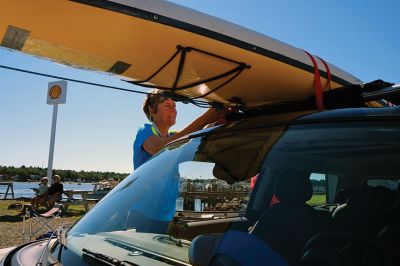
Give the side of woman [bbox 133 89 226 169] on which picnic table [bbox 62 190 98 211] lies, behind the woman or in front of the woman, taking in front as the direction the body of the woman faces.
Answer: behind

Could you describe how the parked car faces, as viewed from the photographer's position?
facing the viewer and to the left of the viewer

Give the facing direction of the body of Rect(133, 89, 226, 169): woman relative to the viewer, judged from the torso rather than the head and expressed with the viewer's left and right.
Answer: facing the viewer and to the right of the viewer

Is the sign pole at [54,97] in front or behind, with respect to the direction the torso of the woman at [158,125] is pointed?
behind

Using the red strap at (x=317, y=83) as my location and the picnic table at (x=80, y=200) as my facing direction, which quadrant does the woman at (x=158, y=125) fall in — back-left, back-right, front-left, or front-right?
front-left

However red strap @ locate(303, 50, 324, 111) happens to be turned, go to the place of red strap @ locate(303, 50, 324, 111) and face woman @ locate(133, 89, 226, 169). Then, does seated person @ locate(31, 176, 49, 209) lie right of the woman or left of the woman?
right

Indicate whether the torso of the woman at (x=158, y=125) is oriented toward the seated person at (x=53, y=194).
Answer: no

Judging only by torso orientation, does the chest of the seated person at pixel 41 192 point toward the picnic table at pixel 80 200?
no

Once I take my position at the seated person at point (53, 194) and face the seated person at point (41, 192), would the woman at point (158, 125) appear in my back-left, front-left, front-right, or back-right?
back-left

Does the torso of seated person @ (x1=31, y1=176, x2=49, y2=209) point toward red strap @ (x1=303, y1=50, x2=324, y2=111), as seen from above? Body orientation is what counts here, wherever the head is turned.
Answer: no

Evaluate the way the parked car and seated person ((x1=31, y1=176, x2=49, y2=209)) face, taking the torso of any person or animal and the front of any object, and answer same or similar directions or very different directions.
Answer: same or similar directions

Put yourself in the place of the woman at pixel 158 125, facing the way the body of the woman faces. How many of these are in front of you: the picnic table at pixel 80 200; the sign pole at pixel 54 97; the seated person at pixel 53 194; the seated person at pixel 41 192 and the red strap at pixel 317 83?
1

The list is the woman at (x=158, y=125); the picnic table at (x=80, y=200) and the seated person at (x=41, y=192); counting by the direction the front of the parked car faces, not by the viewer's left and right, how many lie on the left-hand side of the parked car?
0
